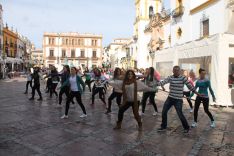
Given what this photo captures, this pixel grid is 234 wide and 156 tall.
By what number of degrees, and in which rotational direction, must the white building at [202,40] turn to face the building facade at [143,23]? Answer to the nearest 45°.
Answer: approximately 135° to its right

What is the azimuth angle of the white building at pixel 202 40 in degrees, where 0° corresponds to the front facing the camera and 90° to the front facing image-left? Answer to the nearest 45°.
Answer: approximately 45°

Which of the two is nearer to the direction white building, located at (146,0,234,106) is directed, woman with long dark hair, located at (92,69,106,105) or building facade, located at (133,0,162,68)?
the woman with long dark hair

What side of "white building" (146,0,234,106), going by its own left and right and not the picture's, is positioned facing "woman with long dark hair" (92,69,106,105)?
front
